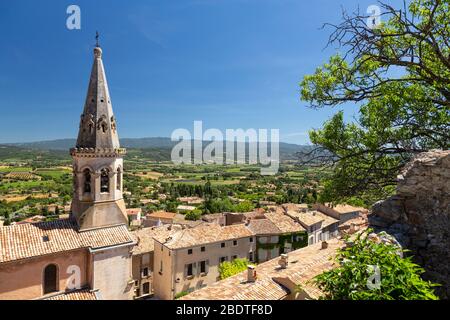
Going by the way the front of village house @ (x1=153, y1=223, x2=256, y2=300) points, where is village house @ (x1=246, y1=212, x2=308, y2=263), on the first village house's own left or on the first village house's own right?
on the first village house's own left

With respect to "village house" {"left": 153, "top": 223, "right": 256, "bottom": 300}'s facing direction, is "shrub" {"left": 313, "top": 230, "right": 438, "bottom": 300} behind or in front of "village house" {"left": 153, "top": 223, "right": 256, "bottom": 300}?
in front

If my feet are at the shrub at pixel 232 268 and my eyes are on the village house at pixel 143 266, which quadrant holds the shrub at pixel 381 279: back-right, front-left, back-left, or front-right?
back-left

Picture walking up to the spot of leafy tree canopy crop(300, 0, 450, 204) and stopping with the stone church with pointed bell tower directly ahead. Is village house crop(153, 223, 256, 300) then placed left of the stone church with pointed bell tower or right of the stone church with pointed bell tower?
right

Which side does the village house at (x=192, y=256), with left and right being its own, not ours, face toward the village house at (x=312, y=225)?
left

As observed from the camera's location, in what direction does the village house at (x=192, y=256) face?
facing the viewer and to the right of the viewer

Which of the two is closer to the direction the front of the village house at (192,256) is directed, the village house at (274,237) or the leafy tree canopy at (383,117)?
the leafy tree canopy

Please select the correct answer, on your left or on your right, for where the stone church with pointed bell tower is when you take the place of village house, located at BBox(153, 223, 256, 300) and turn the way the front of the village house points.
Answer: on your right

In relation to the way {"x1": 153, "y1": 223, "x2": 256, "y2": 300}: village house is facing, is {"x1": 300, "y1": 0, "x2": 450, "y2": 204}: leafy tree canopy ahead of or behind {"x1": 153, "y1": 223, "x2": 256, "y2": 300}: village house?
ahead

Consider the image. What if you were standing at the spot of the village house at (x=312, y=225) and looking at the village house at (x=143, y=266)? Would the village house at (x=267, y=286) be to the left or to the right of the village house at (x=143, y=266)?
left
